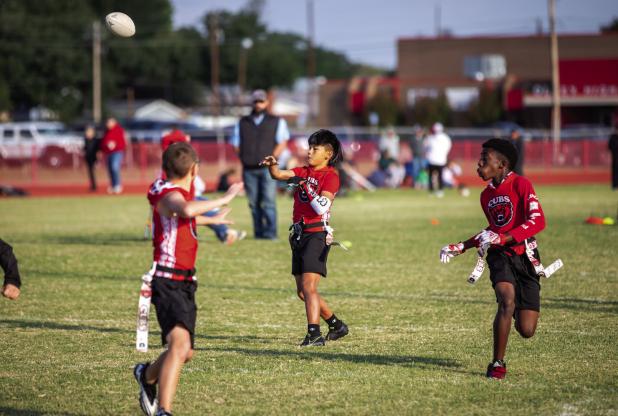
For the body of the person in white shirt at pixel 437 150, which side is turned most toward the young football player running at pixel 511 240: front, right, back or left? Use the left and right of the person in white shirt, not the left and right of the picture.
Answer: front

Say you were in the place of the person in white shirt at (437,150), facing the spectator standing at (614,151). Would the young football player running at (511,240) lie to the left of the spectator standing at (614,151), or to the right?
right

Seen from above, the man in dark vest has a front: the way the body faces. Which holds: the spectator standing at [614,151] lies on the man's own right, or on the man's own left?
on the man's own left

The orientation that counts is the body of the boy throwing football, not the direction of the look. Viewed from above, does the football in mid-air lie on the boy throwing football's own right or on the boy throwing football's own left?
on the boy throwing football's own right

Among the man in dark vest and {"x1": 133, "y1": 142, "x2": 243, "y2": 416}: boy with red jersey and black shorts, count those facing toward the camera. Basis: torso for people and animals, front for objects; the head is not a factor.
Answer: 1

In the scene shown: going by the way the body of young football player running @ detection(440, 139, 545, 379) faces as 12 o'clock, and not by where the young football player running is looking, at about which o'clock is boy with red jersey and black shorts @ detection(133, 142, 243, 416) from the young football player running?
The boy with red jersey and black shorts is roughly at 12 o'clock from the young football player running.

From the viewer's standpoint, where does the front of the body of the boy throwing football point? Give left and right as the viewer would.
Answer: facing the viewer and to the left of the viewer

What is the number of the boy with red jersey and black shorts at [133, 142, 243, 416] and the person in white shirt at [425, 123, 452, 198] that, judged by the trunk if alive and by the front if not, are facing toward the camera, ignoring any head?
1

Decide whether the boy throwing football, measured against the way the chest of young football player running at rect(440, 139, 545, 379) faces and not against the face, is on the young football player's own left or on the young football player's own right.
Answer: on the young football player's own right

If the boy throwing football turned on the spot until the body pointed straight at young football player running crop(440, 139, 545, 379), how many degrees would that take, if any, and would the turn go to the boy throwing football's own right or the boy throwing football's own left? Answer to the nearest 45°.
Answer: approximately 90° to the boy throwing football's own left

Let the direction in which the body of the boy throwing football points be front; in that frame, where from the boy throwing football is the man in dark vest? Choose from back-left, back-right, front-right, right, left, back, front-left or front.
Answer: back-right

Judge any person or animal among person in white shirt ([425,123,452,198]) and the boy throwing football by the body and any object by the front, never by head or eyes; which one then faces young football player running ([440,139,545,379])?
the person in white shirt

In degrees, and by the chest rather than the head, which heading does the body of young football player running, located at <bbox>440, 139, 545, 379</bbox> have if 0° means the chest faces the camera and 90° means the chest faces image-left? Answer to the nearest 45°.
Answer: approximately 45°

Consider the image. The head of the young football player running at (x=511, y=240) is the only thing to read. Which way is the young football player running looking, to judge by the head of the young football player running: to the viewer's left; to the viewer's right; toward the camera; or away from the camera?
to the viewer's left
